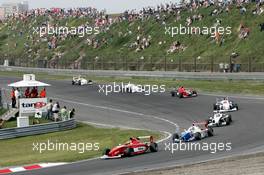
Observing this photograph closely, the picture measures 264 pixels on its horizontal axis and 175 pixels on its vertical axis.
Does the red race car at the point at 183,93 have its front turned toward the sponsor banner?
no

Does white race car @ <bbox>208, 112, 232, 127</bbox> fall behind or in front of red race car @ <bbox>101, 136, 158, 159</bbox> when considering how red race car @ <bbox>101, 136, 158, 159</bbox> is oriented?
behind

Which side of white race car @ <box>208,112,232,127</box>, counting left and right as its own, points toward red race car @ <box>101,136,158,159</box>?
front

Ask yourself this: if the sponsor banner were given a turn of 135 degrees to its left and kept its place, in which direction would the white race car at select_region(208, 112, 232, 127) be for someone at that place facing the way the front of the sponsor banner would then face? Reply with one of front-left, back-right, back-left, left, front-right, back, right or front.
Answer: right

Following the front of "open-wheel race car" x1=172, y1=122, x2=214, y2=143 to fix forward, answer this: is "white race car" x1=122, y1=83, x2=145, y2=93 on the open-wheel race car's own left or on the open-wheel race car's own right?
on the open-wheel race car's own right

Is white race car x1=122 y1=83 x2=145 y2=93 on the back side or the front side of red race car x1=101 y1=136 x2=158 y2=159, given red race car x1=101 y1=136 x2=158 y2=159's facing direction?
on the back side

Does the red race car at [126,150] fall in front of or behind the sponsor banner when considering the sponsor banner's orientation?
in front

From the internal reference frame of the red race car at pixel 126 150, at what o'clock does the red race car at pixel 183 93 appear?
the red race car at pixel 183 93 is roughly at 5 o'clock from the red race car at pixel 126 150.

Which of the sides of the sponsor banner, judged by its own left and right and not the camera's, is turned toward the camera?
front

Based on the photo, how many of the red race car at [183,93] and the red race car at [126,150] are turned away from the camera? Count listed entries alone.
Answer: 0

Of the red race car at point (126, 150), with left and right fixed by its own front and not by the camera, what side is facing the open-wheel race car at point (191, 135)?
back

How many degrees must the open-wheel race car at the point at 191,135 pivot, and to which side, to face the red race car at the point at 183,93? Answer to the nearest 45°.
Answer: approximately 135° to its right

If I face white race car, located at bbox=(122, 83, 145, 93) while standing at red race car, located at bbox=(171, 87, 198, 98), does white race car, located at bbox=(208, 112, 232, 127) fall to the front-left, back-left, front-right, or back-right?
back-left

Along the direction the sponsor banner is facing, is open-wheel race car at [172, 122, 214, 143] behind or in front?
in front

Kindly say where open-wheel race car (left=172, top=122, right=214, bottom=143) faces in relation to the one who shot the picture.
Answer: facing the viewer and to the left of the viewer

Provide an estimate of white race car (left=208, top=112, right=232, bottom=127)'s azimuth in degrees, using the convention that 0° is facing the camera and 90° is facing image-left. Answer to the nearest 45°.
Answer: approximately 45°

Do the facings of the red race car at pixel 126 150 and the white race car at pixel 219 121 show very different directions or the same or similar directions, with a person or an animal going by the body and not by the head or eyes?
same or similar directions
